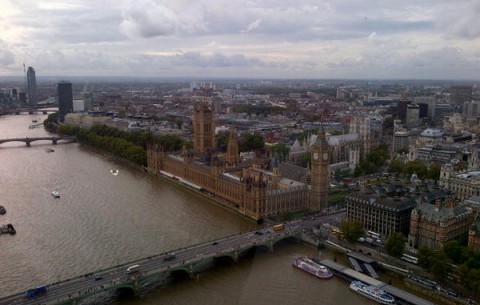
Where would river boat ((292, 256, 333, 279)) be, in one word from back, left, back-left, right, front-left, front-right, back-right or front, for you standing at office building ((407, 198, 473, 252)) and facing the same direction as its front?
front

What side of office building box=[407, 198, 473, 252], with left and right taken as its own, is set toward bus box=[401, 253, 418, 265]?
front

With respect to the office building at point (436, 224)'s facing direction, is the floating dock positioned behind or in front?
in front

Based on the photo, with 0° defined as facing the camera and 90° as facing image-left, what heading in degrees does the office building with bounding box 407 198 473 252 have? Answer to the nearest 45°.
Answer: approximately 45°

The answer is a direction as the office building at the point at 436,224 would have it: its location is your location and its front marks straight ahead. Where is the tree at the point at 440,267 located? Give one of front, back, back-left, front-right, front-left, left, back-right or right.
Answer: front-left

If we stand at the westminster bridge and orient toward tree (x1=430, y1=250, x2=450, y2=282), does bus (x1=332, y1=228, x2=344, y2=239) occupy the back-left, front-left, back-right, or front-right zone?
front-left

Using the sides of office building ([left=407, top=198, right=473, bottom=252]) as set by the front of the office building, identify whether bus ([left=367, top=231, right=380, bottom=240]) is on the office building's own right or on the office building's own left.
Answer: on the office building's own right

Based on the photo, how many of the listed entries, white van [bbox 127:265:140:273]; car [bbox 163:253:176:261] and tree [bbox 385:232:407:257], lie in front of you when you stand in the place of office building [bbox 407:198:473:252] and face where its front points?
3

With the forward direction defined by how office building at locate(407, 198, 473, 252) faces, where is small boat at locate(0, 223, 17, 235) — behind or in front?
in front

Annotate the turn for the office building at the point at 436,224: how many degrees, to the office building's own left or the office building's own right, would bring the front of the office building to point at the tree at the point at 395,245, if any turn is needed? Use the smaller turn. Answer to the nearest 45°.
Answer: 0° — it already faces it
